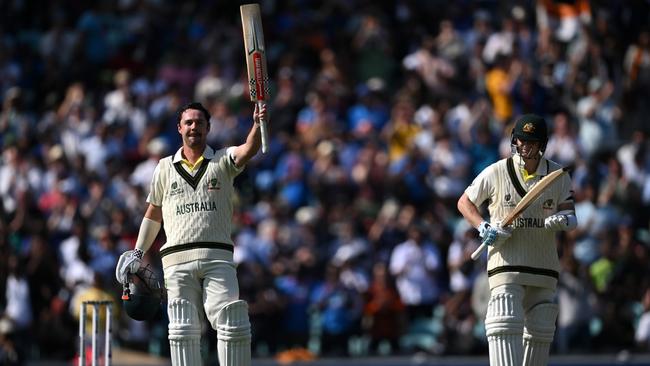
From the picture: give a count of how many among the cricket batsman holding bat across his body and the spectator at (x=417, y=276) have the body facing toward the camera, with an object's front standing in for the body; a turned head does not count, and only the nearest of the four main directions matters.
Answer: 2

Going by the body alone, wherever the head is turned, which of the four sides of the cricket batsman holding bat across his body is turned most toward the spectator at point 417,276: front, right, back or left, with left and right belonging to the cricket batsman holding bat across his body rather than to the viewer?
back

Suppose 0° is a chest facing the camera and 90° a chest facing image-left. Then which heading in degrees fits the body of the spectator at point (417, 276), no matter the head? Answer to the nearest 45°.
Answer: approximately 0°

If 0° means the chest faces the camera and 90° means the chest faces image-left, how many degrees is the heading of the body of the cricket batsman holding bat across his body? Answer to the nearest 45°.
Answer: approximately 0°

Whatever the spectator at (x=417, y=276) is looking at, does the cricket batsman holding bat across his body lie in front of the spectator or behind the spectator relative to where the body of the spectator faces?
in front
